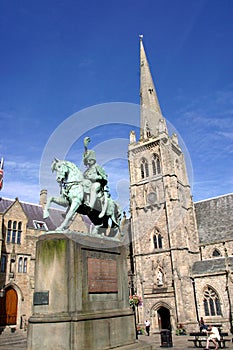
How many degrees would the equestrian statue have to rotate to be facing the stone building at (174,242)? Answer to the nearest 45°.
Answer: approximately 135° to its right

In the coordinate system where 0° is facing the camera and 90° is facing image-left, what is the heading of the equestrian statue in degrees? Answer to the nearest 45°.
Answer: approximately 45°

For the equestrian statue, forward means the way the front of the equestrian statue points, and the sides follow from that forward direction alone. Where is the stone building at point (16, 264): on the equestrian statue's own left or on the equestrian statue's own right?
on the equestrian statue's own right
